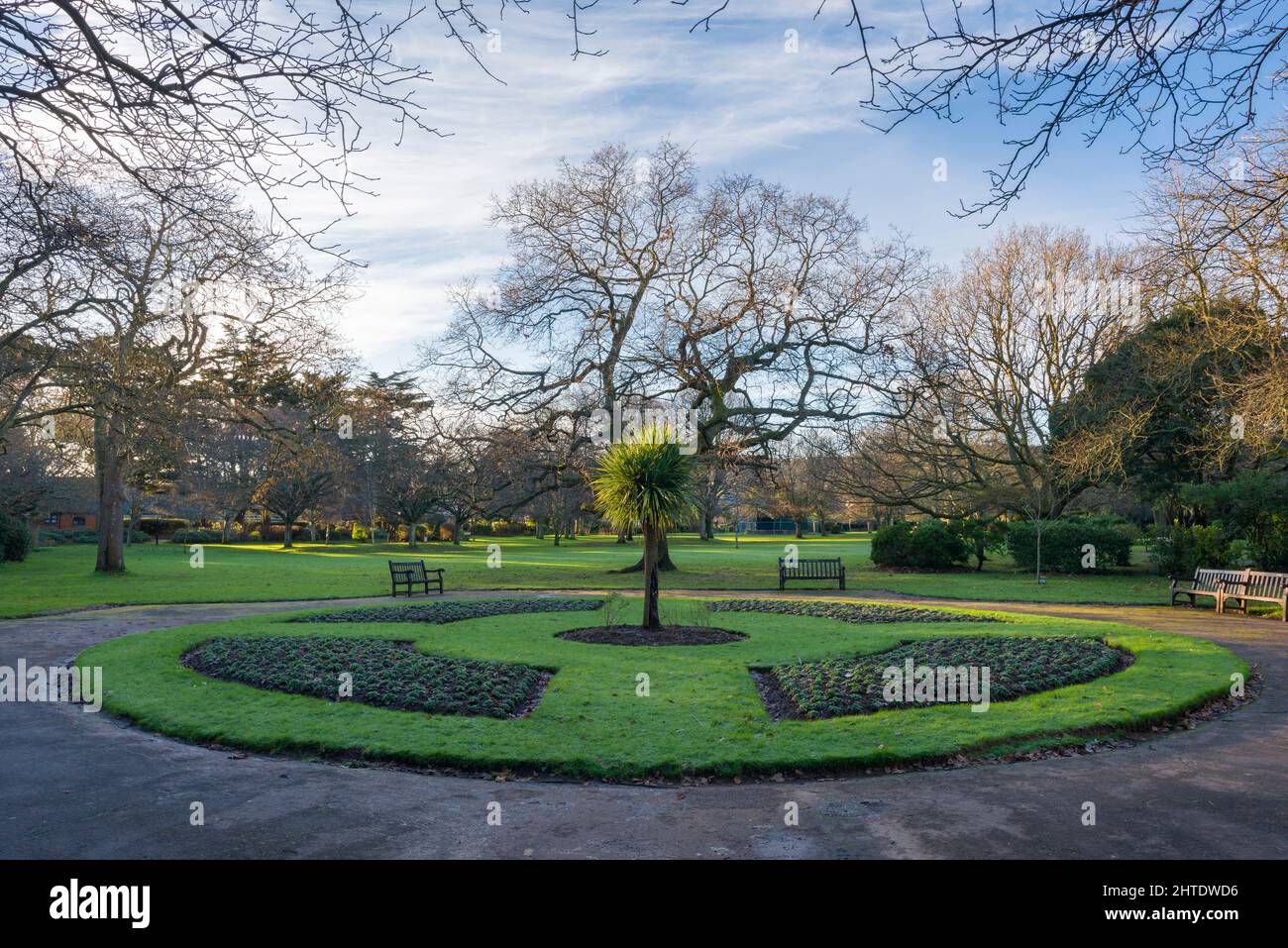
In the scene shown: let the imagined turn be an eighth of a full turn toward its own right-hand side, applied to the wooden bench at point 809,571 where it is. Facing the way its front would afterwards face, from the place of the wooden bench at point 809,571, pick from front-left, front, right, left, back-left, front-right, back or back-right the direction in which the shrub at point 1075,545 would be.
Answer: back

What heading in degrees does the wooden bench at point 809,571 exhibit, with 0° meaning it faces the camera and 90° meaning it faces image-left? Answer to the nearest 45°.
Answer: approximately 0°

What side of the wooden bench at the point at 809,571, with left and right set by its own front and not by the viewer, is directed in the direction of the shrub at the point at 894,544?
back

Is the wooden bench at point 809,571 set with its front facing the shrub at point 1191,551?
no

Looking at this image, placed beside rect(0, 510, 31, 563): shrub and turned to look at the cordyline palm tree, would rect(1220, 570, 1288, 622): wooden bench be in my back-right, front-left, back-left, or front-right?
front-left

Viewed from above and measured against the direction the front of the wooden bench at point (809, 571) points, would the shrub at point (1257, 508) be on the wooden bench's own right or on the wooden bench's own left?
on the wooden bench's own left

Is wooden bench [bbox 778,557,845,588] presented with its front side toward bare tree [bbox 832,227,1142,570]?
no

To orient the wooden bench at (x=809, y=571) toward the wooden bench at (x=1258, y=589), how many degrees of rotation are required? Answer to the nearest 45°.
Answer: approximately 45° to its left

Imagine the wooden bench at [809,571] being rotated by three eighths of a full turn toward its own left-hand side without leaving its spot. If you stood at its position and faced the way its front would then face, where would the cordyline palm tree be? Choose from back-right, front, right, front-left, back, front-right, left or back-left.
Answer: back-right

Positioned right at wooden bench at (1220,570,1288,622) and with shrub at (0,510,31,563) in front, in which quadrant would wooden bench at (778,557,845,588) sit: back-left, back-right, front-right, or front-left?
front-right

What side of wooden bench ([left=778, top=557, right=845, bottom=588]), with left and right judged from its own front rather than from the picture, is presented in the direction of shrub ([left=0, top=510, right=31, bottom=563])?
right
